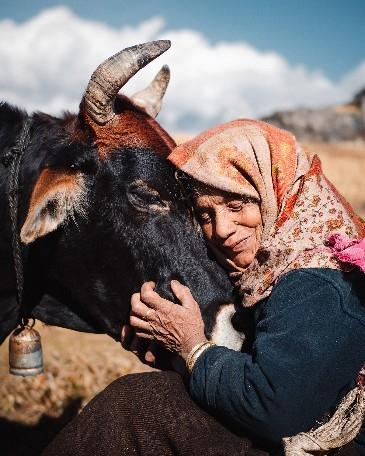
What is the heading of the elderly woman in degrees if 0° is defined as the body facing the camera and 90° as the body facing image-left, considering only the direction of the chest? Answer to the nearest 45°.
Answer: approximately 90°

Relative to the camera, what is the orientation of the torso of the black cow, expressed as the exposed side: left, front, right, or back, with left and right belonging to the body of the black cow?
right

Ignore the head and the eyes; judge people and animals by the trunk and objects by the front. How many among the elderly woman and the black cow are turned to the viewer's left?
1

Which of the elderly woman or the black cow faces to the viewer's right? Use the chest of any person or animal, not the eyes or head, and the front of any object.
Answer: the black cow

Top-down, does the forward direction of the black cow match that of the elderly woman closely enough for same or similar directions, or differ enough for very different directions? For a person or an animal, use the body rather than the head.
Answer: very different directions

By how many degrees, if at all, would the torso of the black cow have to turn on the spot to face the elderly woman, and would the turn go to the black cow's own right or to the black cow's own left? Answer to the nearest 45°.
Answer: approximately 45° to the black cow's own right

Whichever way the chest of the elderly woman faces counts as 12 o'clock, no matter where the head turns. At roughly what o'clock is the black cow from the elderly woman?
The black cow is roughly at 1 o'clock from the elderly woman.
